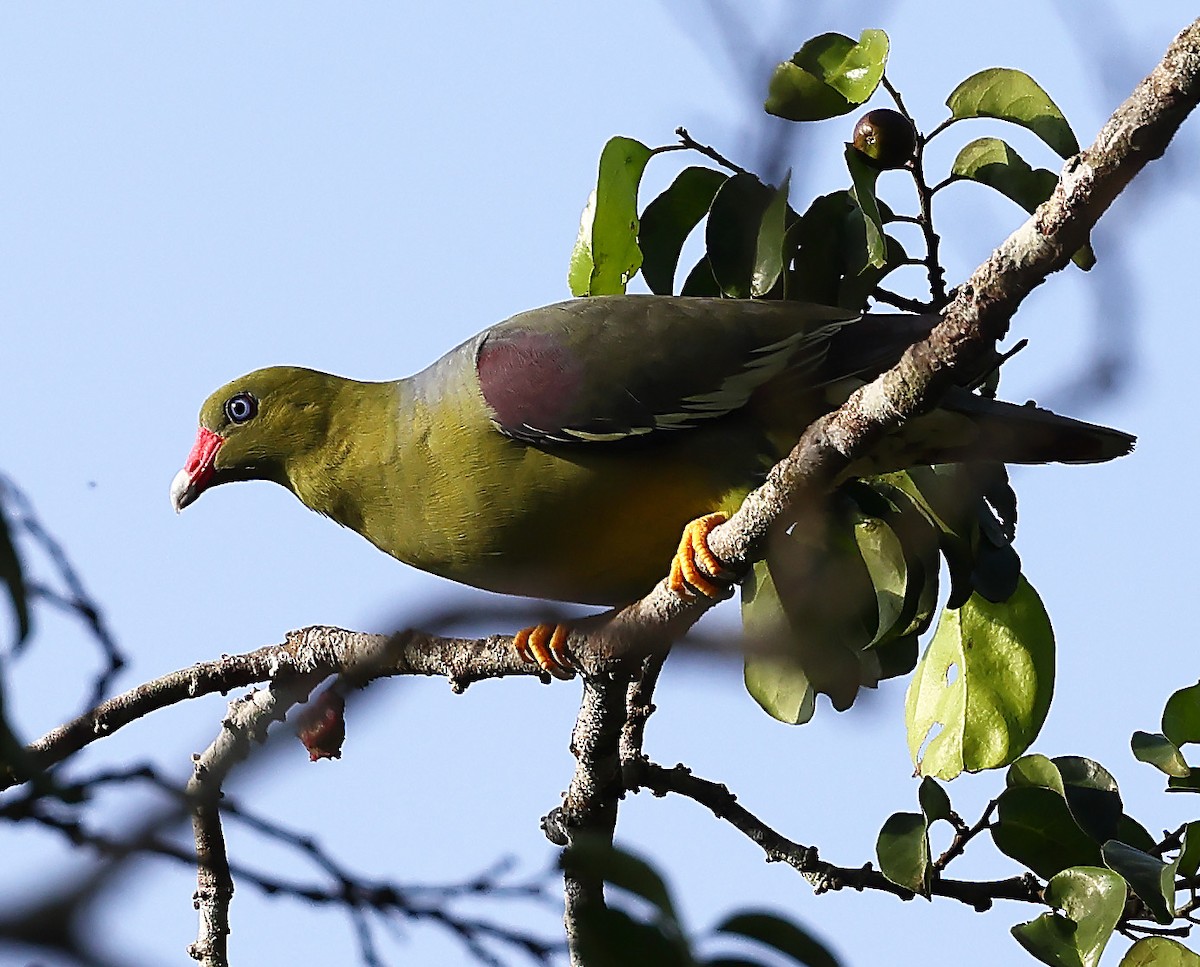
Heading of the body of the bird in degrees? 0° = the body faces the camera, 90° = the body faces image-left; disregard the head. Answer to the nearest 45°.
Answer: approximately 90°
